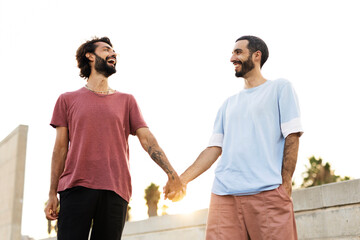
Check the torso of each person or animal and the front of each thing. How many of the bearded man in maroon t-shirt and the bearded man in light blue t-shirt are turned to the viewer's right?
0

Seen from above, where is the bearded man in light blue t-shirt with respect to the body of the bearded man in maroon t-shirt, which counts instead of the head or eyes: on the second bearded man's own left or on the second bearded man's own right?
on the second bearded man's own left

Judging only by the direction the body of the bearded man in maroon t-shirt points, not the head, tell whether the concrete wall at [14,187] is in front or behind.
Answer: behind

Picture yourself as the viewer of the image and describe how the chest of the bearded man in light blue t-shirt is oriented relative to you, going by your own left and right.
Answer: facing the viewer and to the left of the viewer

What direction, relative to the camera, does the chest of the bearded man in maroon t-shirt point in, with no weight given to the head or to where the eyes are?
toward the camera

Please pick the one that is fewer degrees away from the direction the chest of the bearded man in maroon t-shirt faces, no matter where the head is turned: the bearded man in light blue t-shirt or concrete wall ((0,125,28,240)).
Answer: the bearded man in light blue t-shirt

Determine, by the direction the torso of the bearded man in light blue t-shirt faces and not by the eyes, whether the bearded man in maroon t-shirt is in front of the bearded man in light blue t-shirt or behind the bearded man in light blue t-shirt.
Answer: in front

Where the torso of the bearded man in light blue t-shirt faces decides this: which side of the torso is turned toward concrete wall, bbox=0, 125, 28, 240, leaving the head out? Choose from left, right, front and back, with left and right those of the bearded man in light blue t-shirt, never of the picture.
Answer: right

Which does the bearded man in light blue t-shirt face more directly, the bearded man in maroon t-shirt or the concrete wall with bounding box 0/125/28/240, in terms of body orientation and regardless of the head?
the bearded man in maroon t-shirt

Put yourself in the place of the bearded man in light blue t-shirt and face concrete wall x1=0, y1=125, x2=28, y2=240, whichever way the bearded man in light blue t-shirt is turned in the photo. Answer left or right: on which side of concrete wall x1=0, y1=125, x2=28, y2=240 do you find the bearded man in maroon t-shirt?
left
